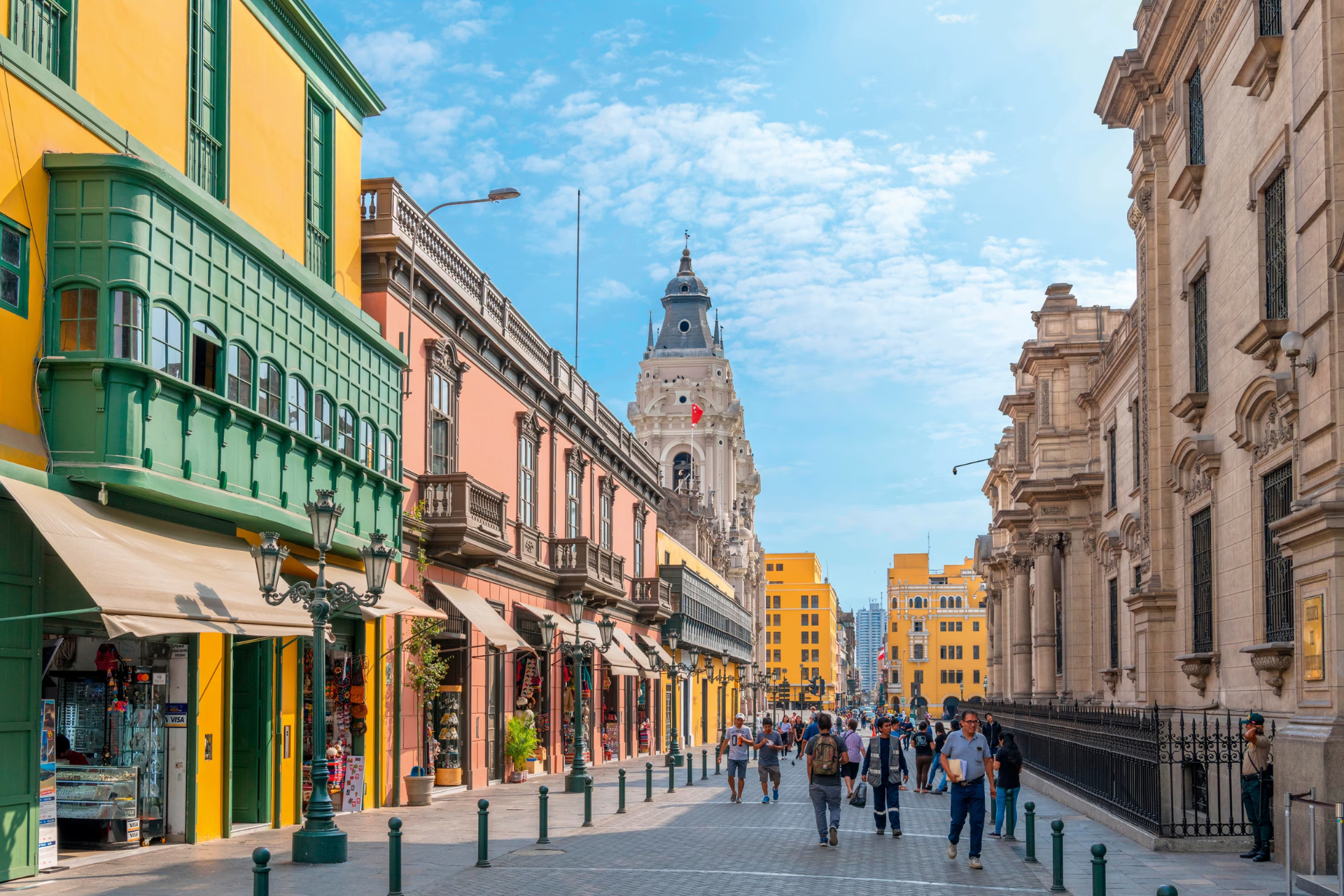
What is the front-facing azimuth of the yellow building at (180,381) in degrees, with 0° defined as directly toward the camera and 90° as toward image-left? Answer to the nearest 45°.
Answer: approximately 315°

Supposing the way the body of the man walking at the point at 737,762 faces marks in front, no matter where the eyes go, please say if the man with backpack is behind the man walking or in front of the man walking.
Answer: in front

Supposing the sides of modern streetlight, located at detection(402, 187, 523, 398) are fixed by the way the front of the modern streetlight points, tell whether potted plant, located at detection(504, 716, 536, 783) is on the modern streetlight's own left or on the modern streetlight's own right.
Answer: on the modern streetlight's own left

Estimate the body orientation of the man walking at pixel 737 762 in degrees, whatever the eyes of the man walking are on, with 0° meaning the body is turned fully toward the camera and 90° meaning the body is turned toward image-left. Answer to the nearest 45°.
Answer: approximately 0°

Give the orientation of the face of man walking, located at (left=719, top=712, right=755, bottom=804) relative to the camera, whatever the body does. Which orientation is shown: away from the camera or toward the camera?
toward the camera

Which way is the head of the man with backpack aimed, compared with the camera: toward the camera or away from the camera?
away from the camera

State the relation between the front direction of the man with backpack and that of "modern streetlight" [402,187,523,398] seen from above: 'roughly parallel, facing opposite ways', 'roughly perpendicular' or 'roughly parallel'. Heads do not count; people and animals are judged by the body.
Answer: roughly perpendicular

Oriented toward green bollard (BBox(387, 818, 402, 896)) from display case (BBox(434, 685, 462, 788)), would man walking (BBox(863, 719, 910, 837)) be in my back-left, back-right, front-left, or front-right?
front-left

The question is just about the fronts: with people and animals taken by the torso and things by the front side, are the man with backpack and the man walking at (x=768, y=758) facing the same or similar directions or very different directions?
very different directions

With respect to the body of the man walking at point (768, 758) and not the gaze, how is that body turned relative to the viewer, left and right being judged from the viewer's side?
facing the viewer

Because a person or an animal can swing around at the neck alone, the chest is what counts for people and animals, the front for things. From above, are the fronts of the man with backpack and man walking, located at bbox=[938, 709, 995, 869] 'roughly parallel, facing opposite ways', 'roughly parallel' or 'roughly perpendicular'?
roughly parallel, facing opposite ways

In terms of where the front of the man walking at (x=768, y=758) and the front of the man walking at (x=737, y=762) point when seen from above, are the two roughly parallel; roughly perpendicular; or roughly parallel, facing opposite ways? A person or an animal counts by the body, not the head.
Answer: roughly parallel

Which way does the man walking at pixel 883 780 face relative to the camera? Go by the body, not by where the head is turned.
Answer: toward the camera

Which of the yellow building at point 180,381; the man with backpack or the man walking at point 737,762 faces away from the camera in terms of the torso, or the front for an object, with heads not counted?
the man with backpack

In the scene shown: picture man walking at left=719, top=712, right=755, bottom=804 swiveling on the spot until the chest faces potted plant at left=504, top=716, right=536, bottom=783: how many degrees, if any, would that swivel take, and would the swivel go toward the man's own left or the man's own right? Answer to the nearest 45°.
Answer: approximately 135° to the man's own right

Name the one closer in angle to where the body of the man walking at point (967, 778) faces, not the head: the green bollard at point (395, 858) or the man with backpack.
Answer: the green bollard

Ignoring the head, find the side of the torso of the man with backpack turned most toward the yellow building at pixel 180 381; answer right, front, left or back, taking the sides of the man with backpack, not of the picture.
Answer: left
